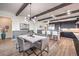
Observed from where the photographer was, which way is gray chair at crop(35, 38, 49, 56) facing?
facing away from the viewer and to the left of the viewer
